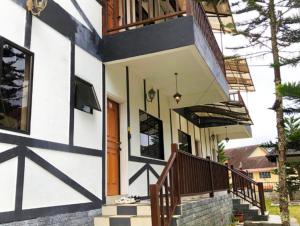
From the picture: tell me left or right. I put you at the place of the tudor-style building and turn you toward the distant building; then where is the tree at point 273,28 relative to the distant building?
right

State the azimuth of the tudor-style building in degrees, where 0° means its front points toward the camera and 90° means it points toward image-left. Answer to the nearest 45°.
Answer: approximately 315°

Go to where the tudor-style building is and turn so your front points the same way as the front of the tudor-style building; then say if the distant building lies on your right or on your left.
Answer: on your left

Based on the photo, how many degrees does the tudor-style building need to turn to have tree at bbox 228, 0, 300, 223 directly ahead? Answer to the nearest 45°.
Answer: approximately 45° to its left

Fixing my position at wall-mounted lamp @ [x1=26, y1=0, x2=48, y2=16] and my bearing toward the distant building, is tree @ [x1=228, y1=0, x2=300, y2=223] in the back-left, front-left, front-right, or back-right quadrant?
front-right

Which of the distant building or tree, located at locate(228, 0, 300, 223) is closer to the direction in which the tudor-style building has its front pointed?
the tree
